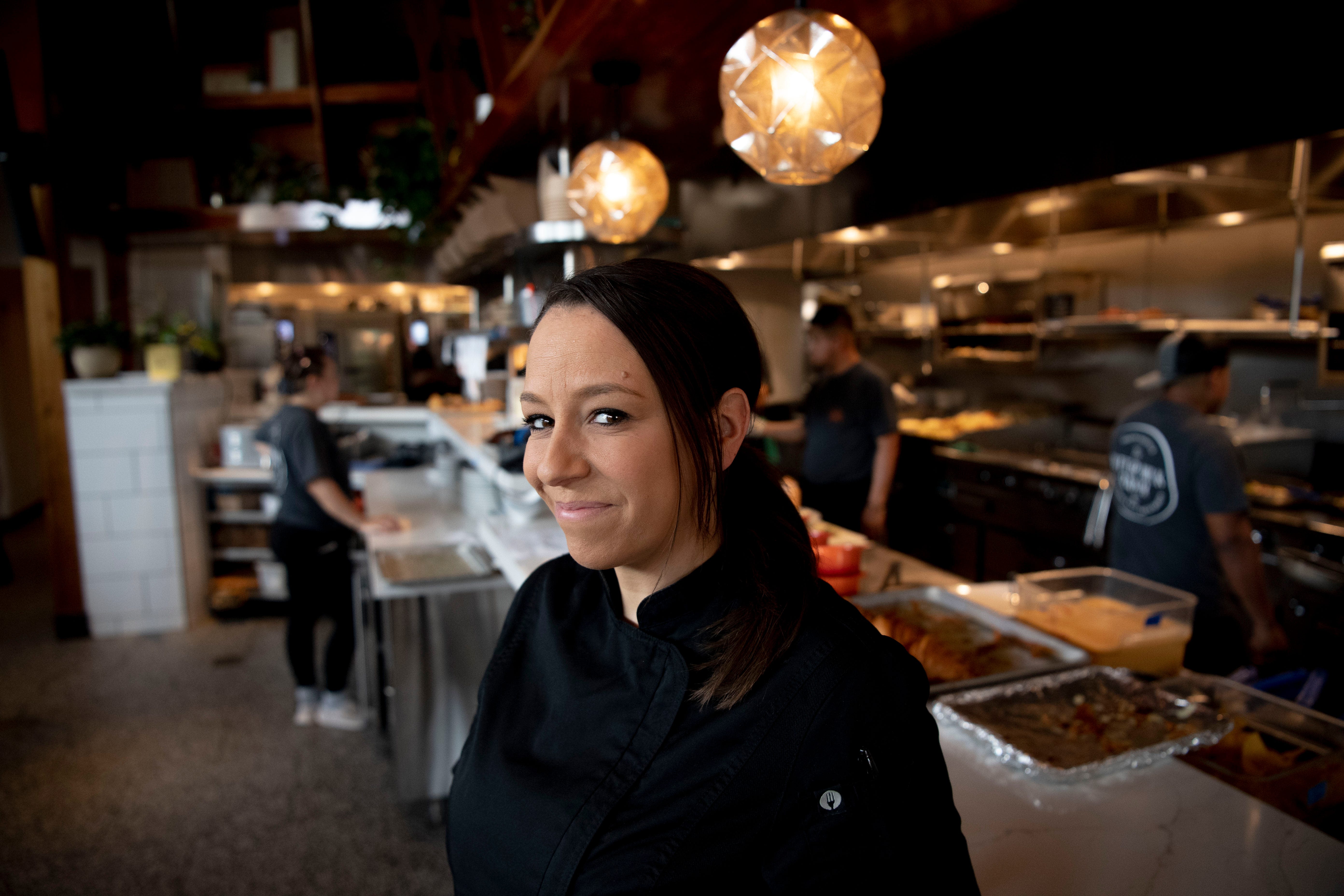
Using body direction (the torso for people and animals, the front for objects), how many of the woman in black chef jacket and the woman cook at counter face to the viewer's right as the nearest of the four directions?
1

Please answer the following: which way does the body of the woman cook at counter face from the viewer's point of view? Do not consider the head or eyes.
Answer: to the viewer's right

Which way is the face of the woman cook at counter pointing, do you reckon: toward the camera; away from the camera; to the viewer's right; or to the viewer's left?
to the viewer's right

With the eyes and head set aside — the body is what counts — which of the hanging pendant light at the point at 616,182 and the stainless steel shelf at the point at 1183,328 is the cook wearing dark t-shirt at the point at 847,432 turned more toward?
the hanging pendant light

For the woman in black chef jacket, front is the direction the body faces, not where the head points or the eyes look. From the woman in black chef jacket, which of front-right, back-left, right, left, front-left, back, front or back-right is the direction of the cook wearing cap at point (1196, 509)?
back

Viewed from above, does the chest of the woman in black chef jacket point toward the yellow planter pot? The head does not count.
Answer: no

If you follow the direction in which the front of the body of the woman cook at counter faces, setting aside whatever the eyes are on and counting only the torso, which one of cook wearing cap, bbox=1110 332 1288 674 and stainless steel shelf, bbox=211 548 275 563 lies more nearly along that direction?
the cook wearing cap

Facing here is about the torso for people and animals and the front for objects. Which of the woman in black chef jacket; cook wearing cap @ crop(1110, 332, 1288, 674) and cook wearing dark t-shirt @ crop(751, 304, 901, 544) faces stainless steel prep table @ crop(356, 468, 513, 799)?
cook wearing dark t-shirt @ crop(751, 304, 901, 544)

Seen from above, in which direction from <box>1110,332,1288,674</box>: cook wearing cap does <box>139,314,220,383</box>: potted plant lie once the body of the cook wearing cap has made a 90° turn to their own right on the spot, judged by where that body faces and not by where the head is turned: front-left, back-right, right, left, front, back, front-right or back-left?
back-right

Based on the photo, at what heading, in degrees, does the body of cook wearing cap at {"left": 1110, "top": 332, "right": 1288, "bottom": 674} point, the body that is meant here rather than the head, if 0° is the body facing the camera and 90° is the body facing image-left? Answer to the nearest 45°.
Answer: approximately 225°

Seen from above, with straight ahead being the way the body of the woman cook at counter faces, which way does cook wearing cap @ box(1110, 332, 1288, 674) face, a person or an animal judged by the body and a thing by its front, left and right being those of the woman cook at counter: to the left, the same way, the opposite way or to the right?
the same way

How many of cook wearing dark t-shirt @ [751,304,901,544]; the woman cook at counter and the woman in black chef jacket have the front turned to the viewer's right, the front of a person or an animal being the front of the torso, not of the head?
1

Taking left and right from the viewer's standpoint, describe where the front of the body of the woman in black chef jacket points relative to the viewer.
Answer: facing the viewer and to the left of the viewer

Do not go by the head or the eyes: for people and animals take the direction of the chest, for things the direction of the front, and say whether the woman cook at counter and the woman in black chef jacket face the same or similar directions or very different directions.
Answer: very different directions

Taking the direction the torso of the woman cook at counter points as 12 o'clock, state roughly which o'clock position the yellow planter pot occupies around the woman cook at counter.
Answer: The yellow planter pot is roughly at 8 o'clock from the woman cook at counter.

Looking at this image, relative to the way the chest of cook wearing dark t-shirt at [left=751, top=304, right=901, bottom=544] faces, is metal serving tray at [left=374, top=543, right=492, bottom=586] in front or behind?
in front

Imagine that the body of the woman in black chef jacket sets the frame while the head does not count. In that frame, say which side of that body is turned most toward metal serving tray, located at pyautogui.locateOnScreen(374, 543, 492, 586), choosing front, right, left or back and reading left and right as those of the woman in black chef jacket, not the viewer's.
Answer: right

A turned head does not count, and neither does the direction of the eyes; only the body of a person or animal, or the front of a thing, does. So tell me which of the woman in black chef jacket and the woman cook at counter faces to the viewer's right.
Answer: the woman cook at counter

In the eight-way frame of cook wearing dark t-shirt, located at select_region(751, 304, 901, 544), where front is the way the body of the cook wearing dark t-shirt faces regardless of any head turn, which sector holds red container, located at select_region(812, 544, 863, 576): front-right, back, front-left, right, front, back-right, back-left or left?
front-left

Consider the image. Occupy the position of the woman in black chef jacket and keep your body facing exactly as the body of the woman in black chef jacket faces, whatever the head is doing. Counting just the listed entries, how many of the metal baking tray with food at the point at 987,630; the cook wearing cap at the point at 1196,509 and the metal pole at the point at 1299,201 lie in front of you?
0
